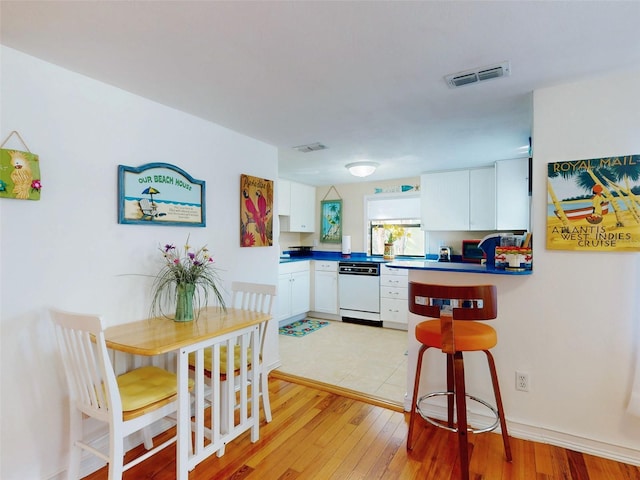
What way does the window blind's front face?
toward the camera

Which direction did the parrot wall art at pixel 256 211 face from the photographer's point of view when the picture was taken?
facing the viewer and to the right of the viewer

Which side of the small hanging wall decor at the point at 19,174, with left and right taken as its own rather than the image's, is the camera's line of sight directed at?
front

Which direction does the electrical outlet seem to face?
toward the camera

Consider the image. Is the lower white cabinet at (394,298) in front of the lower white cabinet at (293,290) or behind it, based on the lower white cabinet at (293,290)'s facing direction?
in front

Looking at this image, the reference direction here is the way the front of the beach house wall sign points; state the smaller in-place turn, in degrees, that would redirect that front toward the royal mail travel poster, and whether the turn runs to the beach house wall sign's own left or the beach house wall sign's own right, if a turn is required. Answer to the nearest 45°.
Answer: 0° — it already faces it

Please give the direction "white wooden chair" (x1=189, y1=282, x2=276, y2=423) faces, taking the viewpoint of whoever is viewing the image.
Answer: facing the viewer and to the left of the viewer

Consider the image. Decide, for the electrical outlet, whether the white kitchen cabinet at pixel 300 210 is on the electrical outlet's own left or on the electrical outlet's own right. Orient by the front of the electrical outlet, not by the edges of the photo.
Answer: on the electrical outlet's own right

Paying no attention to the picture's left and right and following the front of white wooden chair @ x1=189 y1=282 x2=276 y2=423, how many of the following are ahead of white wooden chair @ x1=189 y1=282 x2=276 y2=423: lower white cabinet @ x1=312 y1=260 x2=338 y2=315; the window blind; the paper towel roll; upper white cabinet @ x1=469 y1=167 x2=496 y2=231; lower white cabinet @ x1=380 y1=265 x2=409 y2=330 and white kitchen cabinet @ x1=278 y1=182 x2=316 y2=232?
0

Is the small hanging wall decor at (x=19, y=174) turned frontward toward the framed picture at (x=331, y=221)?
no
